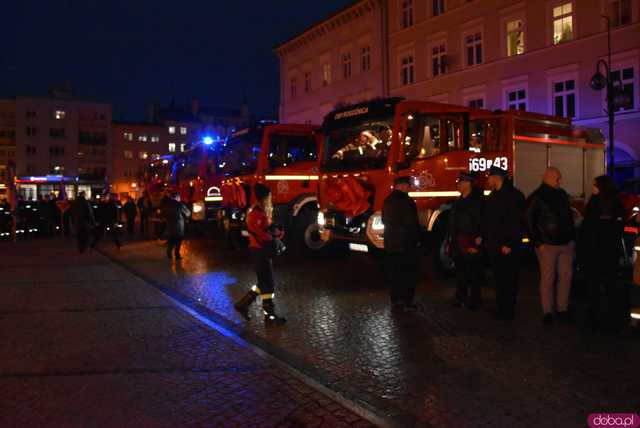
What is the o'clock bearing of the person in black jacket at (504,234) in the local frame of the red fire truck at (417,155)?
The person in black jacket is roughly at 10 o'clock from the red fire truck.

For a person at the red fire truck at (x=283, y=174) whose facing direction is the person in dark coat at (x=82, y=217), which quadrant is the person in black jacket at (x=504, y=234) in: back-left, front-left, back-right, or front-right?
back-left

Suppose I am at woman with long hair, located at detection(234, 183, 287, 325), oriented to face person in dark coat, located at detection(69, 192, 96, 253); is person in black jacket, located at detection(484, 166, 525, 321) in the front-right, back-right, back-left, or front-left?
back-right

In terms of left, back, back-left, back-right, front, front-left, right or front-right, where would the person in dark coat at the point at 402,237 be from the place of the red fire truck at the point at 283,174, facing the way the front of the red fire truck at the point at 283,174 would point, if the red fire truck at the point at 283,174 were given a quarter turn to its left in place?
front-right

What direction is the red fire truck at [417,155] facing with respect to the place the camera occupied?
facing the viewer and to the left of the viewer

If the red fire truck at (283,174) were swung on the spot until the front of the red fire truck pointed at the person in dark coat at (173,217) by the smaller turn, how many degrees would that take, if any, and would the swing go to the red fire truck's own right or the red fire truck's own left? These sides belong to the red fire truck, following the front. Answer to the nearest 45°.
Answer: approximately 45° to the red fire truck's own right

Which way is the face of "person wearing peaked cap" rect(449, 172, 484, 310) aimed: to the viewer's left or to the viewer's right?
to the viewer's left

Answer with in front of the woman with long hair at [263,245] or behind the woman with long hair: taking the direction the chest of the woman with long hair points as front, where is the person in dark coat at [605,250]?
in front

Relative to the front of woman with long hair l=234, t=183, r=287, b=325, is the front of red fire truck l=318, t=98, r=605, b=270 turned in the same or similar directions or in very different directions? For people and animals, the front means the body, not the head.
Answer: very different directions

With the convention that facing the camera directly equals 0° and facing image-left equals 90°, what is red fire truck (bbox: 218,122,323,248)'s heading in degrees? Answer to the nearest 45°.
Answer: approximately 45°

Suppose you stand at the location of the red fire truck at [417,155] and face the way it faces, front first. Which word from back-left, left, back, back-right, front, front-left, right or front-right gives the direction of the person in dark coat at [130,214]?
right
